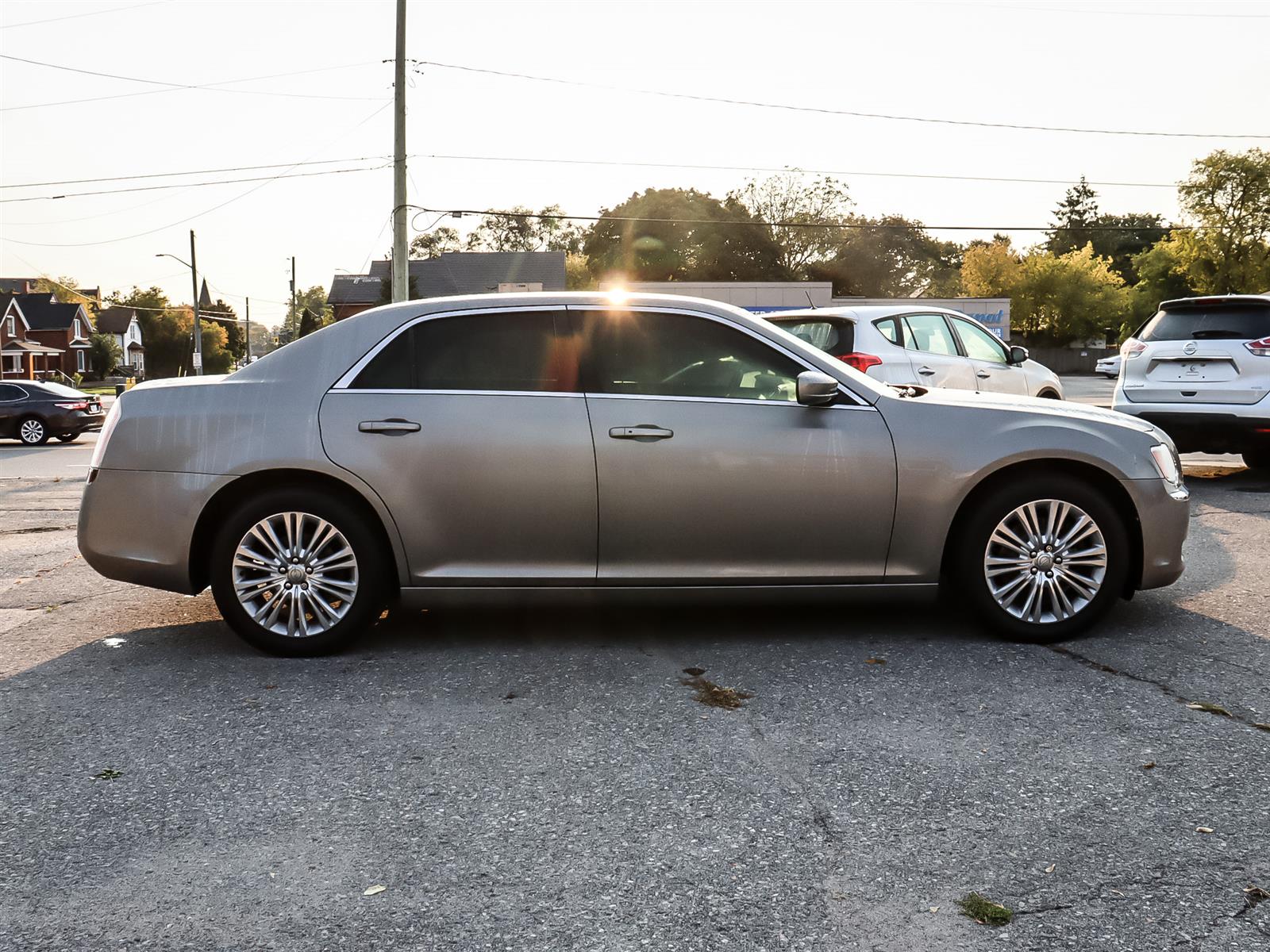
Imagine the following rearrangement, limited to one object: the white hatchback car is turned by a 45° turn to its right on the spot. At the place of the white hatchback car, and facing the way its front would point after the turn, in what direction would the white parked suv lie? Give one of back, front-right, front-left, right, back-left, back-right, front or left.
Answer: front

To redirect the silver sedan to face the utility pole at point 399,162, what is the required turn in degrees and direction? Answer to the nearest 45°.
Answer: approximately 90° to its left

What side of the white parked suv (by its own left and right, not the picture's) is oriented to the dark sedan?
left

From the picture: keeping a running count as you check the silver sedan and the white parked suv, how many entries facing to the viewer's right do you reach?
1

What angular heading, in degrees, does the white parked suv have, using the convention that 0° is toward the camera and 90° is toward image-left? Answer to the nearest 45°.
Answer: approximately 180°

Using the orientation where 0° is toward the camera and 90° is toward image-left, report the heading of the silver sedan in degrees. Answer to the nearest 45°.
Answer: approximately 270°

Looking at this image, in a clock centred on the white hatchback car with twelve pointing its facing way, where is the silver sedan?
The silver sedan is roughly at 5 o'clock from the white hatchback car.

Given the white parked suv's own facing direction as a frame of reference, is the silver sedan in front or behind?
behind

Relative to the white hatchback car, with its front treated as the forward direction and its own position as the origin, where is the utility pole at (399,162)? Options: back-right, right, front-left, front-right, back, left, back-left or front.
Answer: left

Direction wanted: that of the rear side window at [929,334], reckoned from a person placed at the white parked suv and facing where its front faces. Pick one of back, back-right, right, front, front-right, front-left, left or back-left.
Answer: left

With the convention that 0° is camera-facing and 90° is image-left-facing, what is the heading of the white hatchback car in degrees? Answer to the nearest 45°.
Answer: approximately 225°
